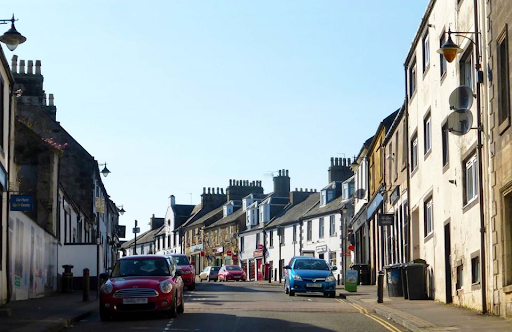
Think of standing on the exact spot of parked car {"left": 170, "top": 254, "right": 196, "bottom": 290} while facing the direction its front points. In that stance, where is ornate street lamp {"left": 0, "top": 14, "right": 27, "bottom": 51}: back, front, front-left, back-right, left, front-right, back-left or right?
front

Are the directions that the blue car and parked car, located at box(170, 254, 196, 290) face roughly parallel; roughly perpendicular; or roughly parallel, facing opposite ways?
roughly parallel

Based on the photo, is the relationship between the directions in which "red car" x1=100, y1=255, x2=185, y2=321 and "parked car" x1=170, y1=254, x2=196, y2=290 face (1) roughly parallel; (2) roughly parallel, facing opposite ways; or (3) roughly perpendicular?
roughly parallel

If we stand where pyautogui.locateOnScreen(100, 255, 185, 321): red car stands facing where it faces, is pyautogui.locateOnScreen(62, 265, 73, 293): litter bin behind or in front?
behind

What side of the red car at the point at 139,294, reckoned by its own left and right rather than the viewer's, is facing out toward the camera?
front

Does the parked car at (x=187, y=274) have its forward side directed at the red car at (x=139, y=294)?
yes

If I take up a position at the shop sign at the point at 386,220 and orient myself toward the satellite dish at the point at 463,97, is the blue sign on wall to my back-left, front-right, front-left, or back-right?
front-right

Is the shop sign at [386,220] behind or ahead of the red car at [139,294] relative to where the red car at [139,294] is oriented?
behind

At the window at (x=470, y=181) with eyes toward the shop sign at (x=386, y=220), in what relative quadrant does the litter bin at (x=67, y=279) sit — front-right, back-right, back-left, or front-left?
front-left

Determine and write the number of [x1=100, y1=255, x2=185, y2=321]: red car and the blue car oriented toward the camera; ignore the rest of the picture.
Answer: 2

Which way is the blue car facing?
toward the camera
